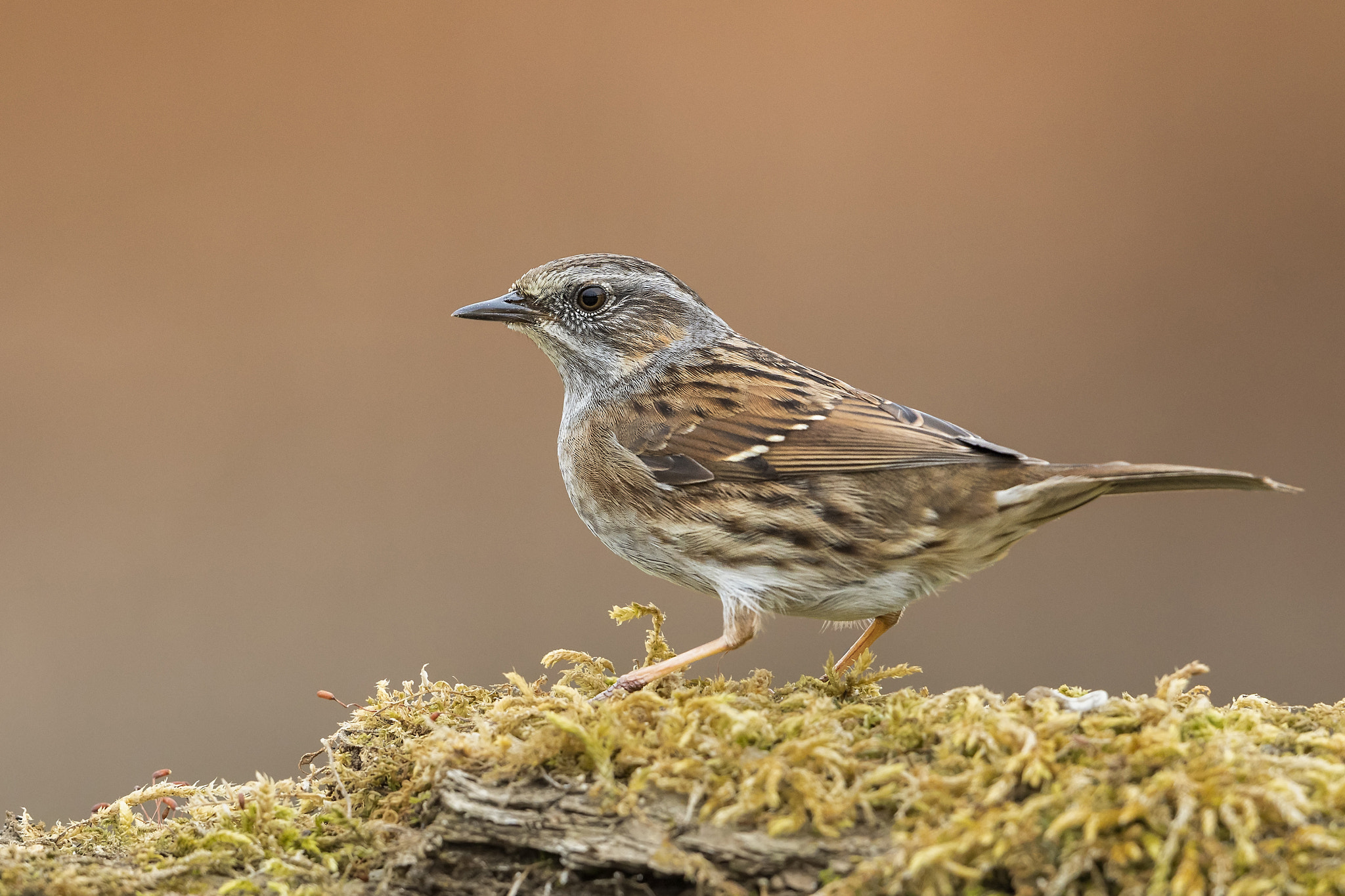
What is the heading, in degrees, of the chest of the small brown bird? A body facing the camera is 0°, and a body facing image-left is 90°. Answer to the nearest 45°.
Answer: approximately 90°
